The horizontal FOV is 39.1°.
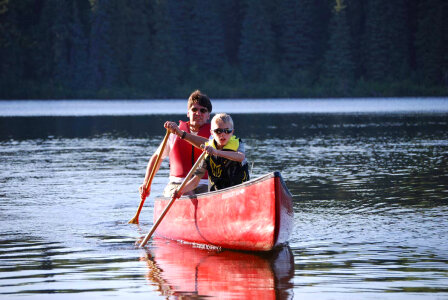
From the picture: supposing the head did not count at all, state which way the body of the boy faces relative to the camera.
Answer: toward the camera

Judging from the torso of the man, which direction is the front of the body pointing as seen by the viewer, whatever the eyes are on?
toward the camera

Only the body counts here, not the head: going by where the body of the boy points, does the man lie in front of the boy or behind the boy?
behind

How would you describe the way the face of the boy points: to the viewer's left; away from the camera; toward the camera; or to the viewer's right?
toward the camera

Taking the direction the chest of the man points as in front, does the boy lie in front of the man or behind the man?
in front

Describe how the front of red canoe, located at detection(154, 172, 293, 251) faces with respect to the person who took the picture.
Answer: facing the viewer and to the right of the viewer

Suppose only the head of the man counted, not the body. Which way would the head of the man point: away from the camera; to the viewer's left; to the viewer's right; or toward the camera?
toward the camera

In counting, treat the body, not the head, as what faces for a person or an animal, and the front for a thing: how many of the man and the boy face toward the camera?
2
